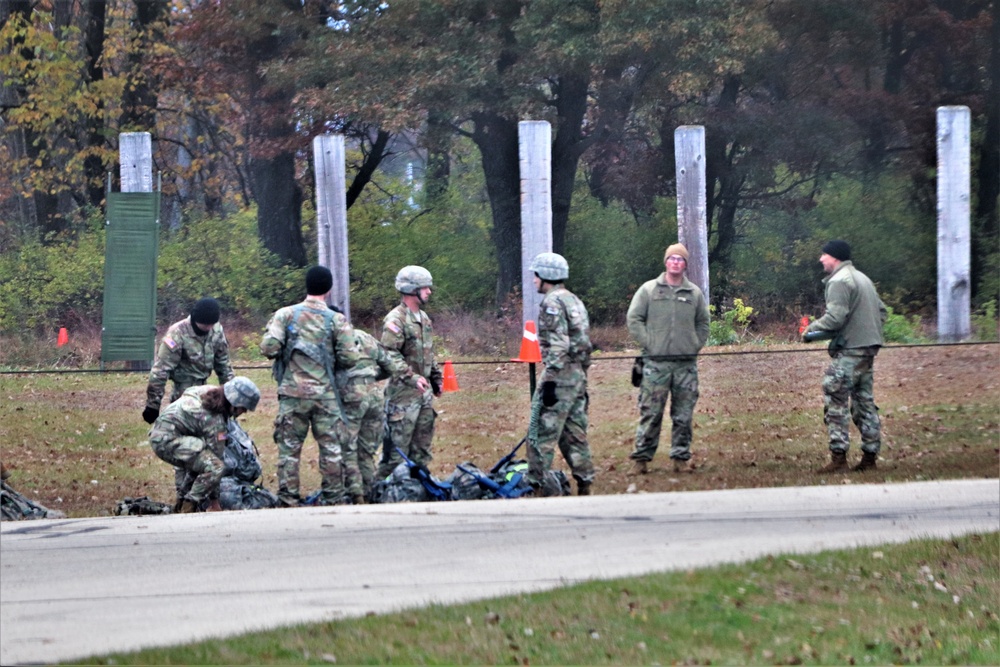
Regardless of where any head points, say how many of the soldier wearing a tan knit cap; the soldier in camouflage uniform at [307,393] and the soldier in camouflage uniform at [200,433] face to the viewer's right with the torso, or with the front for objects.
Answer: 1

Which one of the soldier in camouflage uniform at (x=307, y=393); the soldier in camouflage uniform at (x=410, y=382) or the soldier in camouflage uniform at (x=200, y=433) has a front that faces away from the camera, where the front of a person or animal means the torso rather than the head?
the soldier in camouflage uniform at (x=307, y=393)

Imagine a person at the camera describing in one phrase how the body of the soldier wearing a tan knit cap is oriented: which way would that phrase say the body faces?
toward the camera

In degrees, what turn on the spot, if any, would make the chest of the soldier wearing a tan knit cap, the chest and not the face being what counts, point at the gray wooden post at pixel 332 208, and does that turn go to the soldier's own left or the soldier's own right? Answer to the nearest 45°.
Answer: approximately 135° to the soldier's own right

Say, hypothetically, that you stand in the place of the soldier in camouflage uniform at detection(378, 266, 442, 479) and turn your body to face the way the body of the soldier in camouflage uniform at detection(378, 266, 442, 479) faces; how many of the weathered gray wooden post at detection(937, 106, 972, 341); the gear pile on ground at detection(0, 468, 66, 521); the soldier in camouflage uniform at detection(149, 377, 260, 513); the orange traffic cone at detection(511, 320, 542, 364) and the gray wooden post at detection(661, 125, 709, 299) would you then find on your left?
3

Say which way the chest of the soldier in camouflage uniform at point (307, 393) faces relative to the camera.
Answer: away from the camera

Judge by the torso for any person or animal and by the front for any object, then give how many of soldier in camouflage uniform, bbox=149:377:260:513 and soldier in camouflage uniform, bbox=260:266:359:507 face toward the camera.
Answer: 0

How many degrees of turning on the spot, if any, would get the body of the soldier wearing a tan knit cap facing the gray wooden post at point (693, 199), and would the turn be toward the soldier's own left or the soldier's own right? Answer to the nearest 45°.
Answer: approximately 180°

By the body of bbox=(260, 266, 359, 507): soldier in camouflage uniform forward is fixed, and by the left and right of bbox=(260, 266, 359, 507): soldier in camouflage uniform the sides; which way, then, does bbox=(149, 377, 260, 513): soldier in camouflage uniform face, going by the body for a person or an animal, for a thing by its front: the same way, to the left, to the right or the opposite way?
to the right

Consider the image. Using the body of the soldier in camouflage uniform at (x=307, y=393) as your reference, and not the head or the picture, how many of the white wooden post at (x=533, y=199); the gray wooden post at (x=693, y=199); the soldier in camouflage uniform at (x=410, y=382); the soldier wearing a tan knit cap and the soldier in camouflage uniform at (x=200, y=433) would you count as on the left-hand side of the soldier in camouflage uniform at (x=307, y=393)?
1

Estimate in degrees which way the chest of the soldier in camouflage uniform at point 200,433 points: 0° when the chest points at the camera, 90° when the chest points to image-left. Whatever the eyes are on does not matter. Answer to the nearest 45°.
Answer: approximately 270°

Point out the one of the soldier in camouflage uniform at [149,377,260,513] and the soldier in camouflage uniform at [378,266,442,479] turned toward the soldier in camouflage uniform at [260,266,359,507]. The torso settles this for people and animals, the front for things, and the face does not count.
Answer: the soldier in camouflage uniform at [149,377,260,513]

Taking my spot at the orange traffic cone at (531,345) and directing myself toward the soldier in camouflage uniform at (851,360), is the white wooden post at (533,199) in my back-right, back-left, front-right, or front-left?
back-left

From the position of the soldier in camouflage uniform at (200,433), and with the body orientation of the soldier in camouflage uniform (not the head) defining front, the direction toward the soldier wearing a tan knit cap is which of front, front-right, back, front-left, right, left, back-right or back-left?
front

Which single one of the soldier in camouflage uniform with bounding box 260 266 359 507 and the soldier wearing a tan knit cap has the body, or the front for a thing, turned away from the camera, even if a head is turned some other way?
the soldier in camouflage uniform

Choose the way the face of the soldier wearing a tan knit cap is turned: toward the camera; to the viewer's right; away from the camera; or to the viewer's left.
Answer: toward the camera

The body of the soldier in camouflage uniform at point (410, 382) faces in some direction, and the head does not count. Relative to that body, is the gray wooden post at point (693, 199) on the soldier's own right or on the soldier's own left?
on the soldier's own left

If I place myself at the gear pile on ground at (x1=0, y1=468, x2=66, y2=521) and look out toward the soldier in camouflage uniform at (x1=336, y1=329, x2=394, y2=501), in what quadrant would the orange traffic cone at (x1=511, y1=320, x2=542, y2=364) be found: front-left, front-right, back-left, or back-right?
front-left
